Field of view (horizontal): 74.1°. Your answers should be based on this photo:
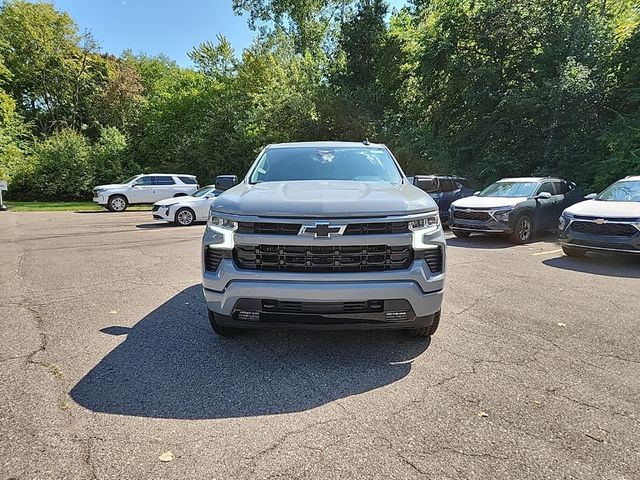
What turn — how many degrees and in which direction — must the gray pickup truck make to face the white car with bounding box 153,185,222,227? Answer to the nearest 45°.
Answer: approximately 135° to its right

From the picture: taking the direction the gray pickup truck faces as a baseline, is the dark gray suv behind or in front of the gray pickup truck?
behind

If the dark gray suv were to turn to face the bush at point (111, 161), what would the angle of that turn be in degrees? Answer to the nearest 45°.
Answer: approximately 45° to its right

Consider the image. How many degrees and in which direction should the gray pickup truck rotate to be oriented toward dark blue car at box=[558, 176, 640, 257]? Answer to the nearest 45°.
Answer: approximately 135° to its left

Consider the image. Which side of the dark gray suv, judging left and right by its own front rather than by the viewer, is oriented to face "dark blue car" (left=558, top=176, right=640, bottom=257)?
left

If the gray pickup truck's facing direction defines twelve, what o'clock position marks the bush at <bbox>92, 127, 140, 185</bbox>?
The bush is roughly at 5 o'clock from the gray pickup truck.

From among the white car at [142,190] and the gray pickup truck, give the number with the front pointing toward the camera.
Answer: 1

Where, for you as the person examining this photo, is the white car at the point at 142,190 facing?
facing to the left of the viewer
